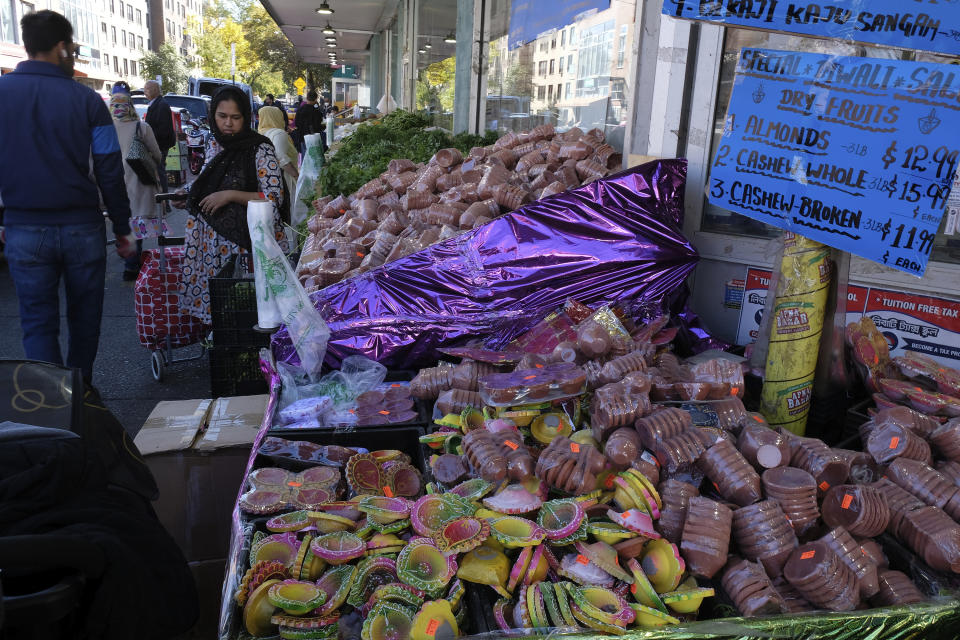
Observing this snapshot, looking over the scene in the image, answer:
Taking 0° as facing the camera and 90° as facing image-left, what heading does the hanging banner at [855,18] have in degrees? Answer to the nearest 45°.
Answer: approximately 45°

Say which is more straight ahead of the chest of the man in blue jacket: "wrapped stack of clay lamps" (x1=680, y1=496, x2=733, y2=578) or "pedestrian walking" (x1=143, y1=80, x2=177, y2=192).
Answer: the pedestrian walking

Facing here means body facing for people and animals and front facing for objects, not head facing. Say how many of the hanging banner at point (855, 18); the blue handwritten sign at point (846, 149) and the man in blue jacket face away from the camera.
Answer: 1

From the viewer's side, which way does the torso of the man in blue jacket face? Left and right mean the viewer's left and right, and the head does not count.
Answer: facing away from the viewer

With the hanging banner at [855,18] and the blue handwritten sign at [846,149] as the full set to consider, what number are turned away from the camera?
0

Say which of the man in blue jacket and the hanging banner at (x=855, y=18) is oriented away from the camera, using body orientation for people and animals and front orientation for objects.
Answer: the man in blue jacket

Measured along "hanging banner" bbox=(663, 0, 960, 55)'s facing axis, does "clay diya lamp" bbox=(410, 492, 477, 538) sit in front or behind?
in front

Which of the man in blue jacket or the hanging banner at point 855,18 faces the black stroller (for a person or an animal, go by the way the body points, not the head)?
the hanging banner

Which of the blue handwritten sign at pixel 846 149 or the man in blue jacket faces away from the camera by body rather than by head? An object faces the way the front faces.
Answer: the man in blue jacket

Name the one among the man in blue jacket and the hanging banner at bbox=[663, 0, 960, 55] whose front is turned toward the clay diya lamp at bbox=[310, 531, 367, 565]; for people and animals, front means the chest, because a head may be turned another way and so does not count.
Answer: the hanging banner

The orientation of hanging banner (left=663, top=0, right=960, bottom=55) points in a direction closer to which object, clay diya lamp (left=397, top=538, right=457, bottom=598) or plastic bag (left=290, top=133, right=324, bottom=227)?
the clay diya lamp
